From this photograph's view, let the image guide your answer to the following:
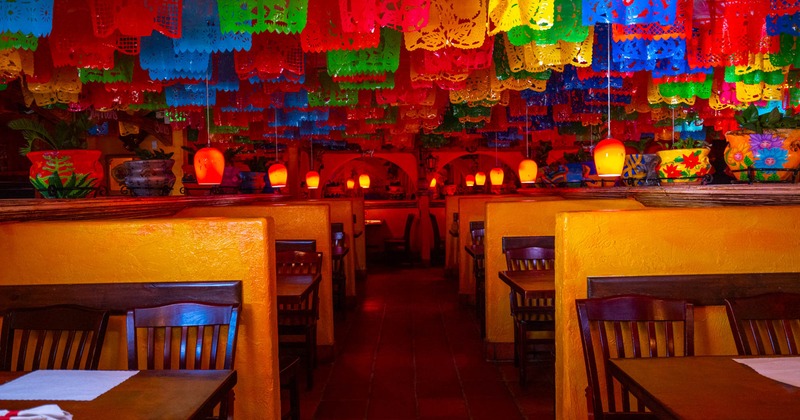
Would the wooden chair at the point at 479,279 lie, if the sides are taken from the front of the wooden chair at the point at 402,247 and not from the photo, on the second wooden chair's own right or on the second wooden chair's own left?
on the second wooden chair's own left

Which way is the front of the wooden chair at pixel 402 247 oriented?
to the viewer's left

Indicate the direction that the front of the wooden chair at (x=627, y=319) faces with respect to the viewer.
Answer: facing the viewer

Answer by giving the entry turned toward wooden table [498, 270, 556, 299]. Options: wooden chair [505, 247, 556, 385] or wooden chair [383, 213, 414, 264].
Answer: wooden chair [505, 247, 556, 385]

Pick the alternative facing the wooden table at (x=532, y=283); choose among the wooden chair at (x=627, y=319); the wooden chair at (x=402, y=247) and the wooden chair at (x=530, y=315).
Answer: the wooden chair at (x=530, y=315)

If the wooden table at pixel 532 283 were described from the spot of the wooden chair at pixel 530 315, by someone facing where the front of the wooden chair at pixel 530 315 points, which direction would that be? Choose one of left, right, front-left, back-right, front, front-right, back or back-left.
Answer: front

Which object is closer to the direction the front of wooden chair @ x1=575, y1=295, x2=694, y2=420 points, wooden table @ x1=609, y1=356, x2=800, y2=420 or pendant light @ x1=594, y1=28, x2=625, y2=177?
the wooden table
